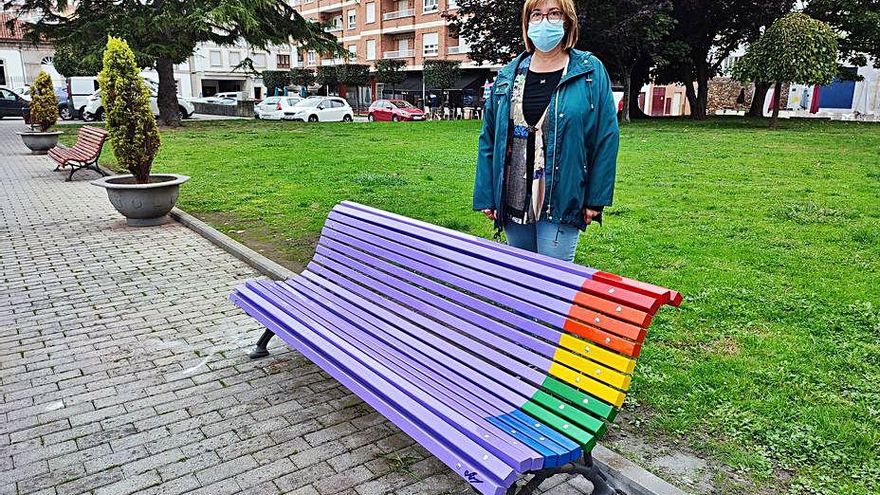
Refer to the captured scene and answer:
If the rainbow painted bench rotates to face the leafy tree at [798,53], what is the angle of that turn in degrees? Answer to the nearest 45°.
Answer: approximately 180°

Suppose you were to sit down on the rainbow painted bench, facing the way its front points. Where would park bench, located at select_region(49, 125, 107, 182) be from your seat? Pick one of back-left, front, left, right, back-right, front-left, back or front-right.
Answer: right

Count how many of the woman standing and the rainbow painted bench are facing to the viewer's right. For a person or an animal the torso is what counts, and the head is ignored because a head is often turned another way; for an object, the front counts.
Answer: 0

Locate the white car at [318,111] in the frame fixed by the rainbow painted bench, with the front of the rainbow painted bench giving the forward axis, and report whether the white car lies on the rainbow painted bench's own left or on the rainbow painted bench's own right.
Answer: on the rainbow painted bench's own right

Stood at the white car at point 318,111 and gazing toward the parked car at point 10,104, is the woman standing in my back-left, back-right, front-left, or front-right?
back-left

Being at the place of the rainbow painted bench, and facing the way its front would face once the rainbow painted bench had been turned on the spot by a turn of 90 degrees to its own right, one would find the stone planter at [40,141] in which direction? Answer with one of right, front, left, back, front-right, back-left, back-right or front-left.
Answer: front

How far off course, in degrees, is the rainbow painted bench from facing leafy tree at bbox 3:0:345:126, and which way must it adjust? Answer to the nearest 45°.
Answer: approximately 90° to its right

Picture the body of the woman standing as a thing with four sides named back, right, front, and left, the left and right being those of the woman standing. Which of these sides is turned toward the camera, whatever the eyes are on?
front

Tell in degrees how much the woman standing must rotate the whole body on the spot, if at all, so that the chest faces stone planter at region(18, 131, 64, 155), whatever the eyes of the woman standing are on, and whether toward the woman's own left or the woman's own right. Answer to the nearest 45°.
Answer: approximately 135° to the woman's own right

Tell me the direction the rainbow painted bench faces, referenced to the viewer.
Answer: facing the viewer and to the left of the viewer

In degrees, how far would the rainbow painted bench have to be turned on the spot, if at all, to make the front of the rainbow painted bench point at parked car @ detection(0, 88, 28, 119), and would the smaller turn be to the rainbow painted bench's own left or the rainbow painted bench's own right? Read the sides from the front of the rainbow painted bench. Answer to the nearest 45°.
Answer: approximately 90° to the rainbow painted bench's own right

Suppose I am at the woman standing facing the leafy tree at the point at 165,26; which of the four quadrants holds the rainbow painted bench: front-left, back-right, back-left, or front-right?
back-left

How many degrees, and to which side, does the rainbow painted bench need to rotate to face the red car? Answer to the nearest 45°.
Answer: approximately 135° to its right

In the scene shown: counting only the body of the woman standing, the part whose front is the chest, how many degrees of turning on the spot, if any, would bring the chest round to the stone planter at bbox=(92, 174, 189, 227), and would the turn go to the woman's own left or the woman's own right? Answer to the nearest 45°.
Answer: approximately 135° to the woman's own right

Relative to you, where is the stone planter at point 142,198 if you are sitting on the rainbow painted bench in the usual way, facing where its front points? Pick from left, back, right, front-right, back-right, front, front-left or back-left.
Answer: right
